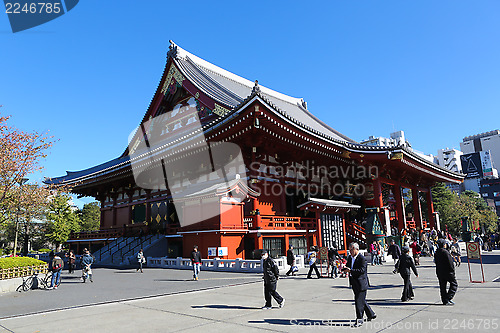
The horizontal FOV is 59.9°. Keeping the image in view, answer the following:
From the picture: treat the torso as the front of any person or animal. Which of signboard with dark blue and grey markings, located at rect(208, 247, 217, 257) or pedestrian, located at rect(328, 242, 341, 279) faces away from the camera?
the pedestrian

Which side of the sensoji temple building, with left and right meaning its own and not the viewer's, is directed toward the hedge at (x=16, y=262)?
right

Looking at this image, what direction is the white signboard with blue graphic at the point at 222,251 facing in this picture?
toward the camera

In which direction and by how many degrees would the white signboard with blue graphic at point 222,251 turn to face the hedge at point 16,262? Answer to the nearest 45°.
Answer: approximately 45° to its right

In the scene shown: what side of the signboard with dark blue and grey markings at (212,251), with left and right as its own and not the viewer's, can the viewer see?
front

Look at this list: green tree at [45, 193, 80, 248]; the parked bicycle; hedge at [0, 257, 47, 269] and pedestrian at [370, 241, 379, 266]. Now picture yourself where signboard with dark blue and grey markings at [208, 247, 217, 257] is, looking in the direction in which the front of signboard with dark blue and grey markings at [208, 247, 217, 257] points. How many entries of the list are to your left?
1

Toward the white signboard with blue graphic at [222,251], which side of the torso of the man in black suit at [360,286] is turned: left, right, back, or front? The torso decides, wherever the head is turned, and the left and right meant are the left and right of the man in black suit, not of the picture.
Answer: right

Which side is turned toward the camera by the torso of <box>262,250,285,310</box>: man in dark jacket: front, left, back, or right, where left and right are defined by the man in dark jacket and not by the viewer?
left

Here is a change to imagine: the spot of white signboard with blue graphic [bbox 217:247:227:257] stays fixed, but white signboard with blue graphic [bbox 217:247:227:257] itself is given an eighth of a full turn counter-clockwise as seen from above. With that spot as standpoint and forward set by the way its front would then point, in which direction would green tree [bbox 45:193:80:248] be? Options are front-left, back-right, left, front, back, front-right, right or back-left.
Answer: back

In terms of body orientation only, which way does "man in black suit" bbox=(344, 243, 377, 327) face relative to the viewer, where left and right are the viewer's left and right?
facing the viewer and to the left of the viewer

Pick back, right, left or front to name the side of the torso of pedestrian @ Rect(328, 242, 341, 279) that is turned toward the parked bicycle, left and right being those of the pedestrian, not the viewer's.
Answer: left

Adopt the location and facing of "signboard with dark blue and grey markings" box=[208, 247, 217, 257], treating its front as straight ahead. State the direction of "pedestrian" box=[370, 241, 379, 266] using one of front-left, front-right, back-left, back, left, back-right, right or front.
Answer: left
